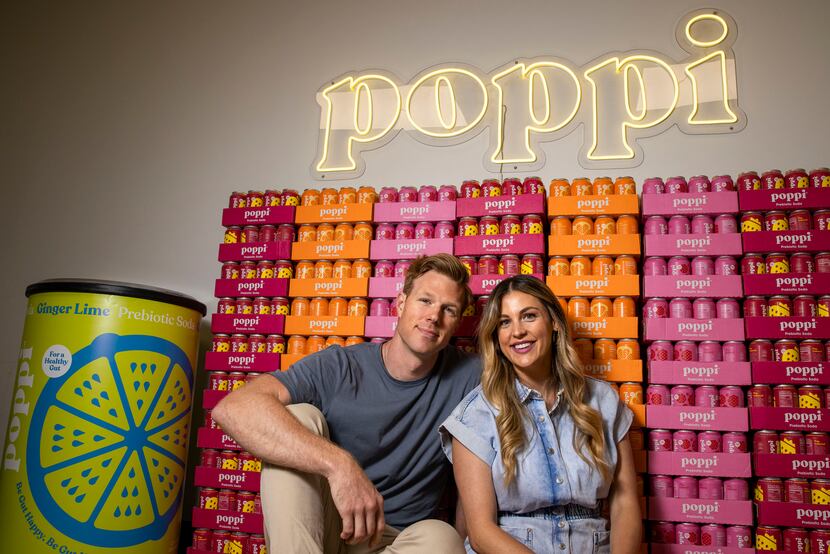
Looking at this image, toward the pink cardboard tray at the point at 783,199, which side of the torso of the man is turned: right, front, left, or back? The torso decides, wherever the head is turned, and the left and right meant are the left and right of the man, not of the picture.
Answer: left

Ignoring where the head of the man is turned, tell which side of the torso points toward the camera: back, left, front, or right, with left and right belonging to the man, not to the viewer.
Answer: front

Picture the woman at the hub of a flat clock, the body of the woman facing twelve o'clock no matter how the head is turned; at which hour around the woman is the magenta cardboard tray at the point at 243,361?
The magenta cardboard tray is roughly at 4 o'clock from the woman.

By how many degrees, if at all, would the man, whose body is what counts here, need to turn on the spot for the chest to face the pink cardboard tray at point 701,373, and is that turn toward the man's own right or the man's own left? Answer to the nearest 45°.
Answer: approximately 90° to the man's own left

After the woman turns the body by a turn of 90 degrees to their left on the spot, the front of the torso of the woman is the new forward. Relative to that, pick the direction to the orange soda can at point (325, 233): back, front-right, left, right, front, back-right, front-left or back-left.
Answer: back-left

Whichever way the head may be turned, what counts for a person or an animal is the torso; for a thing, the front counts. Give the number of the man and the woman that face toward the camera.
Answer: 2

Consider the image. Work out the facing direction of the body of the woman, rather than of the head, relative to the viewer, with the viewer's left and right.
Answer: facing the viewer

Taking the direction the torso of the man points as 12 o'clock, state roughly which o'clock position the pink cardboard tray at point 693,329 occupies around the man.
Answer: The pink cardboard tray is roughly at 9 o'clock from the man.

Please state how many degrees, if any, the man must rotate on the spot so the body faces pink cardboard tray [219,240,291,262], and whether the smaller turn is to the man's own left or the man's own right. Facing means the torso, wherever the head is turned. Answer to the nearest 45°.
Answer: approximately 135° to the man's own right

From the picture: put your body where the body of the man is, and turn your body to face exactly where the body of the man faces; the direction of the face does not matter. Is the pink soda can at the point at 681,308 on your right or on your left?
on your left

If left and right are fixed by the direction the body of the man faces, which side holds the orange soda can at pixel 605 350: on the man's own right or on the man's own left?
on the man's own left

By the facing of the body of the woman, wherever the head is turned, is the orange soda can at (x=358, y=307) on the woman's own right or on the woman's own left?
on the woman's own right

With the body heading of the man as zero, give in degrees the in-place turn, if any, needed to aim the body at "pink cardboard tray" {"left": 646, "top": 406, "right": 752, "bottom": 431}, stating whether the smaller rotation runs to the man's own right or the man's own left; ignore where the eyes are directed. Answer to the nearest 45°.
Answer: approximately 90° to the man's own left
